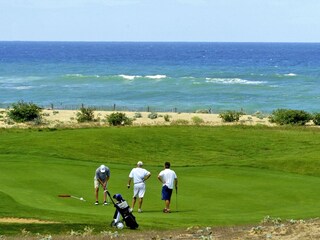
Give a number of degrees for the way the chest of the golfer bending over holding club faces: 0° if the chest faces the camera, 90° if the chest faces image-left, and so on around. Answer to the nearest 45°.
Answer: approximately 0°

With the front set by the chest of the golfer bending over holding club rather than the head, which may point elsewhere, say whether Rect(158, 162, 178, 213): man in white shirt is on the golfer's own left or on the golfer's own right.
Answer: on the golfer's own left

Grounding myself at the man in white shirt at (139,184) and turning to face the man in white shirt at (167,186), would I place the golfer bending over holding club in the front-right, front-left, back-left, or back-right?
back-left

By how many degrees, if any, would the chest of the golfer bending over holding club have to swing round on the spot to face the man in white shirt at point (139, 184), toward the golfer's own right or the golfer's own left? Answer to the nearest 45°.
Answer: approximately 45° to the golfer's own left

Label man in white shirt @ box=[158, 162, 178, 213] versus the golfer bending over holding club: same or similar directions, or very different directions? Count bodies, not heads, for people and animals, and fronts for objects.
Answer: very different directions
